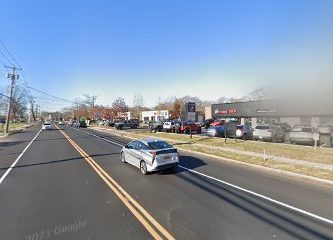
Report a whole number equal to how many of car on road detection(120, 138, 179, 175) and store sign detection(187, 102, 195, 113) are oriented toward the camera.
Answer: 1

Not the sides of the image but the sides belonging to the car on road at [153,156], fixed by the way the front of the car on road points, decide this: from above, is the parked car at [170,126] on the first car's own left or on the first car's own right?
on the first car's own right

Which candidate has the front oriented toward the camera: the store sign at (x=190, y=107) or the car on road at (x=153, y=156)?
the store sign

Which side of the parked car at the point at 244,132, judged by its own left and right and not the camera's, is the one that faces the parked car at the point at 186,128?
left

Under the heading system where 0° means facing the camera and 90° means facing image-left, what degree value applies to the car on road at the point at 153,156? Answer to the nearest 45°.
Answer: approximately 135°

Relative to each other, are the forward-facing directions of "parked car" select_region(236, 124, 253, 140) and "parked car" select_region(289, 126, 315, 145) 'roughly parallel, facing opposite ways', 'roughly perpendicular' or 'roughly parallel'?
roughly parallel

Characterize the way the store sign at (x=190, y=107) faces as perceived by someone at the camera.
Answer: facing the viewer

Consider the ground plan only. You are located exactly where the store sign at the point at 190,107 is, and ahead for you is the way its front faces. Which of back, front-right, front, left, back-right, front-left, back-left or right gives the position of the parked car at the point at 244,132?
left

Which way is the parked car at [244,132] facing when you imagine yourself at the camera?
facing away from the viewer

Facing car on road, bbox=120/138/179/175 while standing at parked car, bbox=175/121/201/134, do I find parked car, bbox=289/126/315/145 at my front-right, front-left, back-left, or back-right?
front-left
